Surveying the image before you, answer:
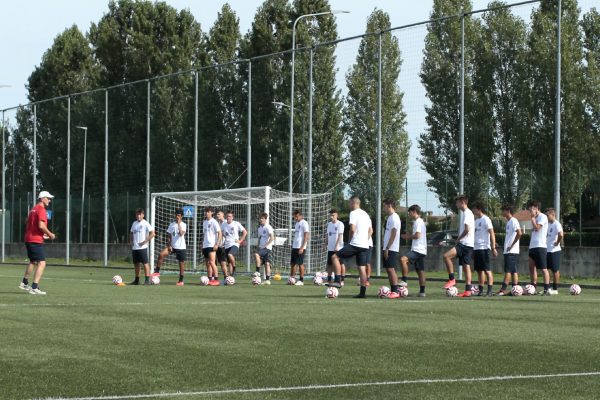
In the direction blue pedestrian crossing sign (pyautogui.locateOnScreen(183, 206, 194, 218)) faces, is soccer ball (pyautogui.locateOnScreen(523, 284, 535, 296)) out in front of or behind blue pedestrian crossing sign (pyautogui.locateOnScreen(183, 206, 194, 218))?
in front

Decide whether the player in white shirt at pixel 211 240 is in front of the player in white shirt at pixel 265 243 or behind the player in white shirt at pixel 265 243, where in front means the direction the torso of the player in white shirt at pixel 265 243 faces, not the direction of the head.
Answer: in front

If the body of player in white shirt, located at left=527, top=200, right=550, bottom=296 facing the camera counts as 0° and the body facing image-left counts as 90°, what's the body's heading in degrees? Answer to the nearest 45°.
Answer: approximately 45°

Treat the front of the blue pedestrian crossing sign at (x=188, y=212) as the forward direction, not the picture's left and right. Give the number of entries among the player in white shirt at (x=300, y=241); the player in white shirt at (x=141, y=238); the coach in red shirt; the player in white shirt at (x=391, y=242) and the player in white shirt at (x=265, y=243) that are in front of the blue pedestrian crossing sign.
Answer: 5

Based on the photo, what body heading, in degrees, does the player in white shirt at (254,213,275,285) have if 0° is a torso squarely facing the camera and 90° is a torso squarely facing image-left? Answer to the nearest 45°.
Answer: approximately 45°

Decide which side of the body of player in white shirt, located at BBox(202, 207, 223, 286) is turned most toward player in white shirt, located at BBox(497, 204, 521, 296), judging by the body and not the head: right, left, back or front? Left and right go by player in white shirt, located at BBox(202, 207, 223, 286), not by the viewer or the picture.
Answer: left

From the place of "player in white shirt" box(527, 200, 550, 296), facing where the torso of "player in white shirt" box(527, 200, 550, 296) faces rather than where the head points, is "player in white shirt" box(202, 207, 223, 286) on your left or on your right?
on your right

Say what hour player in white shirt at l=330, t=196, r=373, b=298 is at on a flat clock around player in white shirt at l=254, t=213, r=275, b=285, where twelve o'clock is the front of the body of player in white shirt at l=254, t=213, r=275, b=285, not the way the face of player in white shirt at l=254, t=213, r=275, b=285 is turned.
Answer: player in white shirt at l=330, t=196, r=373, b=298 is roughly at 10 o'clock from player in white shirt at l=254, t=213, r=275, b=285.

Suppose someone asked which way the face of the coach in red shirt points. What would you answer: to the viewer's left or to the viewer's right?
to the viewer's right
